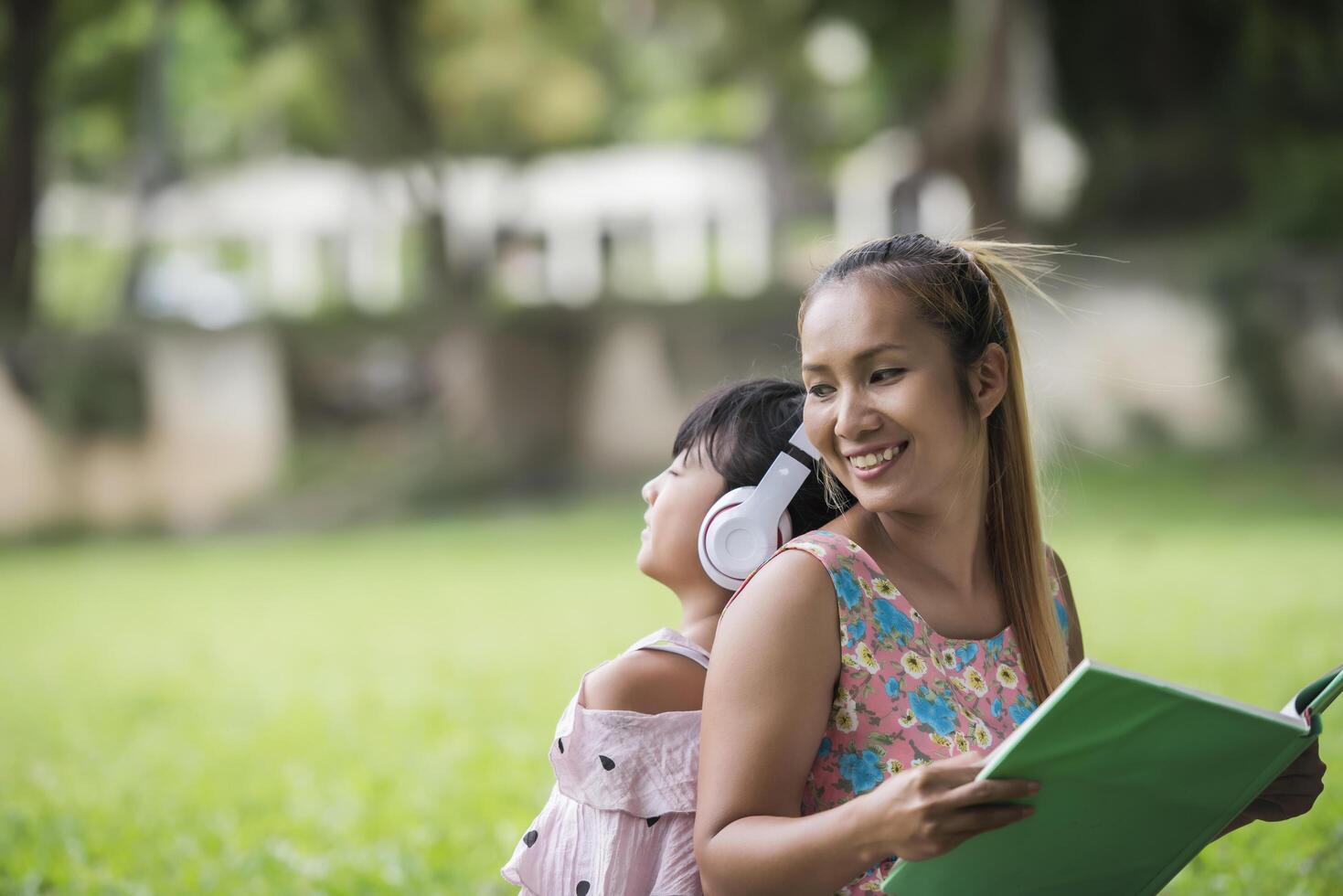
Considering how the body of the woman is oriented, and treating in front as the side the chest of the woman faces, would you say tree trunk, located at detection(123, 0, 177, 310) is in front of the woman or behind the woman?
behind

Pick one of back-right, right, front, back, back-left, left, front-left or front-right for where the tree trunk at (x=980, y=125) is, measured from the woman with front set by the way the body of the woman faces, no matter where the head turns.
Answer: back-left

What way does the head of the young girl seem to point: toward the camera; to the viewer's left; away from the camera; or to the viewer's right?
to the viewer's left

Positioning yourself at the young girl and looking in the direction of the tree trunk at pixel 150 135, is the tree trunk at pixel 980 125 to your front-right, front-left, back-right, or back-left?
front-right

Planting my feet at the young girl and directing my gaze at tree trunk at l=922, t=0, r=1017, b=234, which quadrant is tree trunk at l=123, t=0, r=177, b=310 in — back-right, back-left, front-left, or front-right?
front-left

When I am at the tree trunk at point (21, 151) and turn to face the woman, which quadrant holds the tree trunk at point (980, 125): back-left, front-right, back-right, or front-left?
front-left

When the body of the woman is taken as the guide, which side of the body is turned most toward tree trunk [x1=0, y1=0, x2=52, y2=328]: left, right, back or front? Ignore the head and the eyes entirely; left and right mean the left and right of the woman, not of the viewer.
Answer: back

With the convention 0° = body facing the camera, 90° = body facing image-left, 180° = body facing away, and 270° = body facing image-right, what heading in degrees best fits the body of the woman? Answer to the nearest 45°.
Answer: approximately 315°

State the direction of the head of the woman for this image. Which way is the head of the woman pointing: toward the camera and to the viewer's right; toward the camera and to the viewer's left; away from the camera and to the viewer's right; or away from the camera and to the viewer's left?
toward the camera and to the viewer's left
